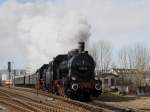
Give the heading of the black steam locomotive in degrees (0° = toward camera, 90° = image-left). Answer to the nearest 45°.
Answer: approximately 315°

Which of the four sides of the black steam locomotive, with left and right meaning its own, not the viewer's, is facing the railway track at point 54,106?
right
